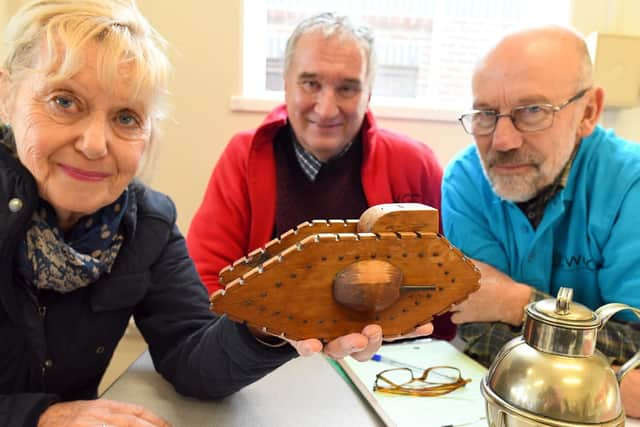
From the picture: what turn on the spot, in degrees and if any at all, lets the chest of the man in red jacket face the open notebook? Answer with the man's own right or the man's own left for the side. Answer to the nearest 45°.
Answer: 0° — they already face it

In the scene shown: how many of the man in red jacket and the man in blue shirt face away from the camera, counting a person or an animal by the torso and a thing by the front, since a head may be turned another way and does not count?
0

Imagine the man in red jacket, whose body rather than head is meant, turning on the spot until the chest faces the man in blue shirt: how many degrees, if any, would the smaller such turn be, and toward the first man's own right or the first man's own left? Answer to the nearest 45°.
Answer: approximately 45° to the first man's own left

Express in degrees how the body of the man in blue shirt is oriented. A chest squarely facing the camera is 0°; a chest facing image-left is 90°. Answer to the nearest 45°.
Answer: approximately 45°

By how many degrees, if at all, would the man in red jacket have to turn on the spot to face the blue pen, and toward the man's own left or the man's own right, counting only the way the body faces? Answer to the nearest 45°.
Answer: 0° — they already face it
